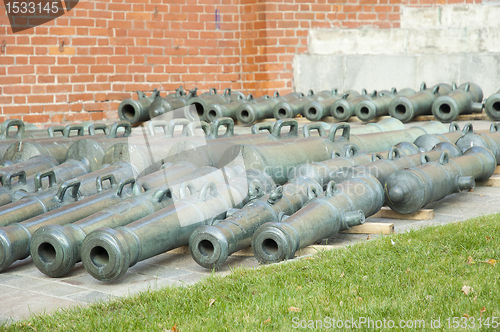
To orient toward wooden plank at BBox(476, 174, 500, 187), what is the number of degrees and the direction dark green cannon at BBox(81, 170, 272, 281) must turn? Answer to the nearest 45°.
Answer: approximately 180°

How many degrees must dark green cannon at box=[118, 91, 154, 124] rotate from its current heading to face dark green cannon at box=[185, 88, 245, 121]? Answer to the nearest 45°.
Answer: approximately 135° to its left

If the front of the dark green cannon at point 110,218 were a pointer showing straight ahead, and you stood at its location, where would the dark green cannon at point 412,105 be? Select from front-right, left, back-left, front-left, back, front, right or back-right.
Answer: back

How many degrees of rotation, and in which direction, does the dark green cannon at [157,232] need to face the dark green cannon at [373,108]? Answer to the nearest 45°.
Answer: approximately 180°

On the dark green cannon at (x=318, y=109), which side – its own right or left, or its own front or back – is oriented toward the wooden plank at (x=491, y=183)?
left

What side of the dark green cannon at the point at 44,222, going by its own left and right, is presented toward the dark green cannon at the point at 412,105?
back

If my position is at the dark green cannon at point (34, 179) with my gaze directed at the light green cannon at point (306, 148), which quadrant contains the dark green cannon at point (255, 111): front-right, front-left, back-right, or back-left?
front-left

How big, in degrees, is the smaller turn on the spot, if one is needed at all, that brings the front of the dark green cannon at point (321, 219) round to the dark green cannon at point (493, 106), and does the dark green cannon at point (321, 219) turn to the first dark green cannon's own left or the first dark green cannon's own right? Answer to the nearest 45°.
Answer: approximately 180°

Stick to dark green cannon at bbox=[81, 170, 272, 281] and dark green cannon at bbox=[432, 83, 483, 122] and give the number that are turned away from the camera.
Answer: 0

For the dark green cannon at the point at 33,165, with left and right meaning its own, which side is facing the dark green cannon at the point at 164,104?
back

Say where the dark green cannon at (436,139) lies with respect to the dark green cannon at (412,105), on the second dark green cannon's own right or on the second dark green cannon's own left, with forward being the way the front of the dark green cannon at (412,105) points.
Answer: on the second dark green cannon's own left

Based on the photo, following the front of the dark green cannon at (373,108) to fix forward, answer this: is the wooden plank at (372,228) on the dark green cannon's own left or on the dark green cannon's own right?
on the dark green cannon's own left

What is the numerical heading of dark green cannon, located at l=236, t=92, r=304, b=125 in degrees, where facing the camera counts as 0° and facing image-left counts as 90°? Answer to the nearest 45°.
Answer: approximately 45°

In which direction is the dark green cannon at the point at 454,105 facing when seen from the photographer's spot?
facing the viewer and to the left of the viewer

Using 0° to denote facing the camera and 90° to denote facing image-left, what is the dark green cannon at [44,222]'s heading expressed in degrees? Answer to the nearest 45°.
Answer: approximately 45°
